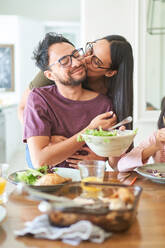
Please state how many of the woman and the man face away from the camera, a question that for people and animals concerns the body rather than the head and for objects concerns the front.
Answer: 0

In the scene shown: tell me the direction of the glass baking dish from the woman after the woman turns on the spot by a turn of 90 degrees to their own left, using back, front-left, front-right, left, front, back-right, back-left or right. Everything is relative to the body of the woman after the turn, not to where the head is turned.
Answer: front-right

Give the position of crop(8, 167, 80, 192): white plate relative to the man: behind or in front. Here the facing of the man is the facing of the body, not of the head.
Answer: in front

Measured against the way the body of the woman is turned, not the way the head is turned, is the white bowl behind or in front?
in front

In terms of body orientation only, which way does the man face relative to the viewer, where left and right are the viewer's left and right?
facing the viewer and to the right of the viewer

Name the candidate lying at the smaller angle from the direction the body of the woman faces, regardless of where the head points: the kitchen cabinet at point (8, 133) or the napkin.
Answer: the napkin

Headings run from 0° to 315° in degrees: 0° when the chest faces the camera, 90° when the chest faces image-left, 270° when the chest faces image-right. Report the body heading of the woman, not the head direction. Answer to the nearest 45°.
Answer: approximately 45°

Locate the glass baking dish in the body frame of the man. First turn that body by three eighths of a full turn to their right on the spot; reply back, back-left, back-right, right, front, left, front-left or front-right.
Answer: left
